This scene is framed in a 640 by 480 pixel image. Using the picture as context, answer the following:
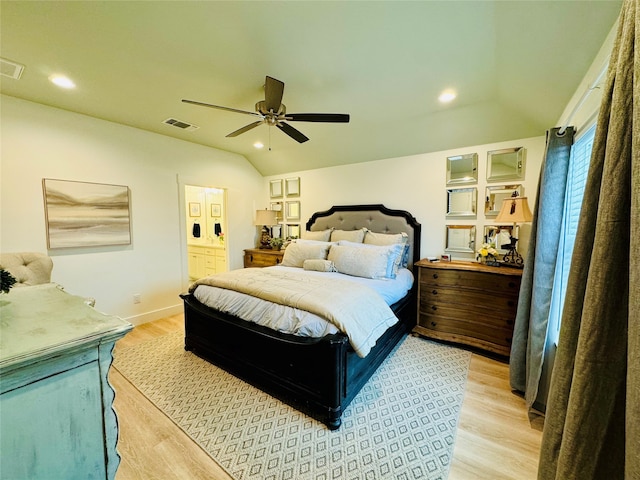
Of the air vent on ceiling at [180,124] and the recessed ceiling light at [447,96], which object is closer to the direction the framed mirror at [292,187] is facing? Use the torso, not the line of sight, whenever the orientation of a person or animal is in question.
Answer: the air vent on ceiling

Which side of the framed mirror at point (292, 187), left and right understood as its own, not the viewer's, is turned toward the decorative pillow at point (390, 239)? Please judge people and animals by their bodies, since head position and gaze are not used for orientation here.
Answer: left

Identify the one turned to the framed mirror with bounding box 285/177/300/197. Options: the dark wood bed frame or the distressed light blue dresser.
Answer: the distressed light blue dresser

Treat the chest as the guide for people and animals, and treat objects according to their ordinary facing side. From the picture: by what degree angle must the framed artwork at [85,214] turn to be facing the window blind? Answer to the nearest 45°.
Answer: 0° — it already faces it

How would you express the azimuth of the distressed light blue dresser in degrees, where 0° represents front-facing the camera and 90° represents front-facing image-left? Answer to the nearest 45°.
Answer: approximately 225°

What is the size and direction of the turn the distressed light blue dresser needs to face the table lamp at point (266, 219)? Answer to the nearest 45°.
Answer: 0° — it already faces it

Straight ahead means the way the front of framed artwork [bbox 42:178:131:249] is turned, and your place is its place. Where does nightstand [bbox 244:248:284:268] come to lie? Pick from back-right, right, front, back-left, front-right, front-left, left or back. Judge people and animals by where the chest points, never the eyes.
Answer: front-left

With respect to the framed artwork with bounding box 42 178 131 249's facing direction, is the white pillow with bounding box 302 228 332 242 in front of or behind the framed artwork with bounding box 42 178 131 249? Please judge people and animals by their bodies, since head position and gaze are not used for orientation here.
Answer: in front

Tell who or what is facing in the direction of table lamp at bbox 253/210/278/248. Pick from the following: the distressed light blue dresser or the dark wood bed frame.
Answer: the distressed light blue dresser

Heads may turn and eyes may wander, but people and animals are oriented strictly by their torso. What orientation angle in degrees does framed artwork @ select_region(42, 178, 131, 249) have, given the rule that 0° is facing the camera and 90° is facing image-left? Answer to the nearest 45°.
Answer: approximately 315°

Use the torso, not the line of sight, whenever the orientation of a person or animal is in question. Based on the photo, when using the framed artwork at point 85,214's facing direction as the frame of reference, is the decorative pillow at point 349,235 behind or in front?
in front

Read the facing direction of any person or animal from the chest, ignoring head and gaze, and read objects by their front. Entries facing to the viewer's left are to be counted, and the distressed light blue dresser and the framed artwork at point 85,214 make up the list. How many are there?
0

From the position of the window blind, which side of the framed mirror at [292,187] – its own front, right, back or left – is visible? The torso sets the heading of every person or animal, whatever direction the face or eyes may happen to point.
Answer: left

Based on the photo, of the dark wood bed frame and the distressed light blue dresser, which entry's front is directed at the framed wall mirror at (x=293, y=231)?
the distressed light blue dresser

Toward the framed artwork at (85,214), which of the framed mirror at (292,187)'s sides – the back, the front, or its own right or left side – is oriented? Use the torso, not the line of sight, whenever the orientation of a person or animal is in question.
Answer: front
